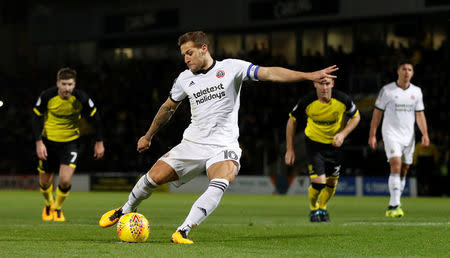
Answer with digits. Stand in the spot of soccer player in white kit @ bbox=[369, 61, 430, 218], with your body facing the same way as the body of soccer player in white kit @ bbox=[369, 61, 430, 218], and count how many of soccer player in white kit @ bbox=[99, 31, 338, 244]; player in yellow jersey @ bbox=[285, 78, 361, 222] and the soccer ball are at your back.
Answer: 0

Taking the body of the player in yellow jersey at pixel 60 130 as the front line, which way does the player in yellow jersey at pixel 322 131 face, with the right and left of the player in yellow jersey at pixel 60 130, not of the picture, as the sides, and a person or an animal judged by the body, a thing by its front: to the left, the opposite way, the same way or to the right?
the same way

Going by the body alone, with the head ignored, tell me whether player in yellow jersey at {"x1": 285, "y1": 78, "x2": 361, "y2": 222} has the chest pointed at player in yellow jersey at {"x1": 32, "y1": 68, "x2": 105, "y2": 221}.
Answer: no

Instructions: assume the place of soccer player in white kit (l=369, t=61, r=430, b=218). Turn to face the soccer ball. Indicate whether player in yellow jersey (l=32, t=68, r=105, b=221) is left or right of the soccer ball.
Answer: right

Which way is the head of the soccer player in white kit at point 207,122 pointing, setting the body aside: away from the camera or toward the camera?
toward the camera

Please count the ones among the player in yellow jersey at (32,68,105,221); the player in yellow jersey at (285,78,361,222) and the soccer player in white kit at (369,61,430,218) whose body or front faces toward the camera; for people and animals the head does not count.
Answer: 3

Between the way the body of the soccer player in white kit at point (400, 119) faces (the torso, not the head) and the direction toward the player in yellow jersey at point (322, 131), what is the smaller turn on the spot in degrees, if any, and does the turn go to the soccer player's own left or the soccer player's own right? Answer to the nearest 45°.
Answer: approximately 45° to the soccer player's own right

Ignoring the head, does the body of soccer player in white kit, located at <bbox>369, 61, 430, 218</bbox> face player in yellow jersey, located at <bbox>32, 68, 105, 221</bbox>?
no

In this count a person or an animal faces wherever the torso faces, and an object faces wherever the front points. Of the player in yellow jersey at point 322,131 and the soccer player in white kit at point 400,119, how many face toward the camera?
2

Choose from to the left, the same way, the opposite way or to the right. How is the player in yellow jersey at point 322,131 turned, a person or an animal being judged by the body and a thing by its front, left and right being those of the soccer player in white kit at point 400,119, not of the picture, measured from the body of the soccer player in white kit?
the same way

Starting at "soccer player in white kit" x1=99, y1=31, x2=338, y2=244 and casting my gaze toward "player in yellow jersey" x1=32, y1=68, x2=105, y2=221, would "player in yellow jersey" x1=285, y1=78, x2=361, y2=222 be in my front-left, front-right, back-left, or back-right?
front-right

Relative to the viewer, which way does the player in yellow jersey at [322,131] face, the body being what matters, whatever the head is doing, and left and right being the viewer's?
facing the viewer

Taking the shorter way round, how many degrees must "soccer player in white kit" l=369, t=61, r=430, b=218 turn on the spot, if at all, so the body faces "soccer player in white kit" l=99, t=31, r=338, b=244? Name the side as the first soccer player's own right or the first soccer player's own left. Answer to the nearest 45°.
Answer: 0° — they already face them

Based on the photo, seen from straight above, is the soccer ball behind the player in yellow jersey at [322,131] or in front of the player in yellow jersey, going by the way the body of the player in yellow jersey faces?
in front

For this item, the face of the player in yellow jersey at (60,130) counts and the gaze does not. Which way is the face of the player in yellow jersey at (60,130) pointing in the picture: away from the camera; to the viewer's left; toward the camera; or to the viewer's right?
toward the camera

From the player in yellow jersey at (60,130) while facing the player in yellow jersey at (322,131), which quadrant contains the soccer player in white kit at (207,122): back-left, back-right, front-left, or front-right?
front-right

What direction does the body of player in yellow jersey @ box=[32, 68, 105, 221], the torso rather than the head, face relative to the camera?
toward the camera

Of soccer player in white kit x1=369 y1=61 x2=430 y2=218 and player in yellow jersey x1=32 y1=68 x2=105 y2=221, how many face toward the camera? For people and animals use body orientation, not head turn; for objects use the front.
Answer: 2
